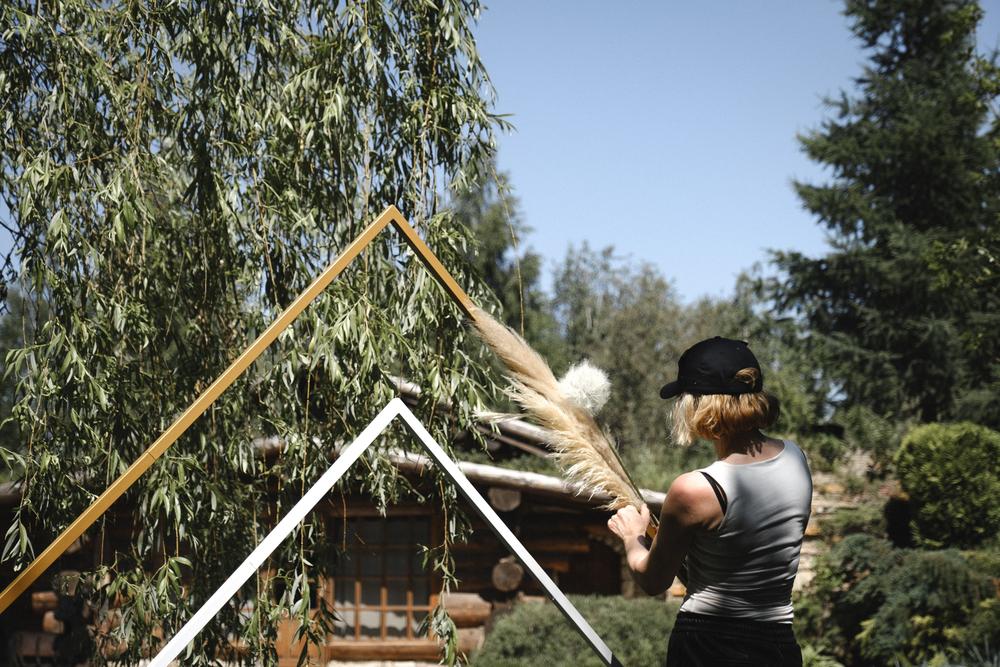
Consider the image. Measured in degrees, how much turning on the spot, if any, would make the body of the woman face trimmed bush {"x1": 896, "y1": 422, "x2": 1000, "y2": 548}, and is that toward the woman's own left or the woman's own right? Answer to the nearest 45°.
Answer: approximately 45° to the woman's own right

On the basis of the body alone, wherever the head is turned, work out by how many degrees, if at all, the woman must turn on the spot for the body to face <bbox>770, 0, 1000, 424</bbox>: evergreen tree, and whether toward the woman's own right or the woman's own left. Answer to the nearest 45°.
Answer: approximately 45° to the woman's own right

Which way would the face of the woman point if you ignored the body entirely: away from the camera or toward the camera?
away from the camera

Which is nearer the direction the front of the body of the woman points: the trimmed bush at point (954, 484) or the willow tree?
the willow tree

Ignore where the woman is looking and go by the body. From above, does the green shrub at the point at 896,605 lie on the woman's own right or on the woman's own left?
on the woman's own right

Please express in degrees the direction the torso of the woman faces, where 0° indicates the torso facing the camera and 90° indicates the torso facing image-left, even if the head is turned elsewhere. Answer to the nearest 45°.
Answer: approximately 135°

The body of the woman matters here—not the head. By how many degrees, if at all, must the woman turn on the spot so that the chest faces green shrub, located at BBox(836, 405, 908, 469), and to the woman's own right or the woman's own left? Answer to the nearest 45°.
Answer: approximately 45° to the woman's own right
